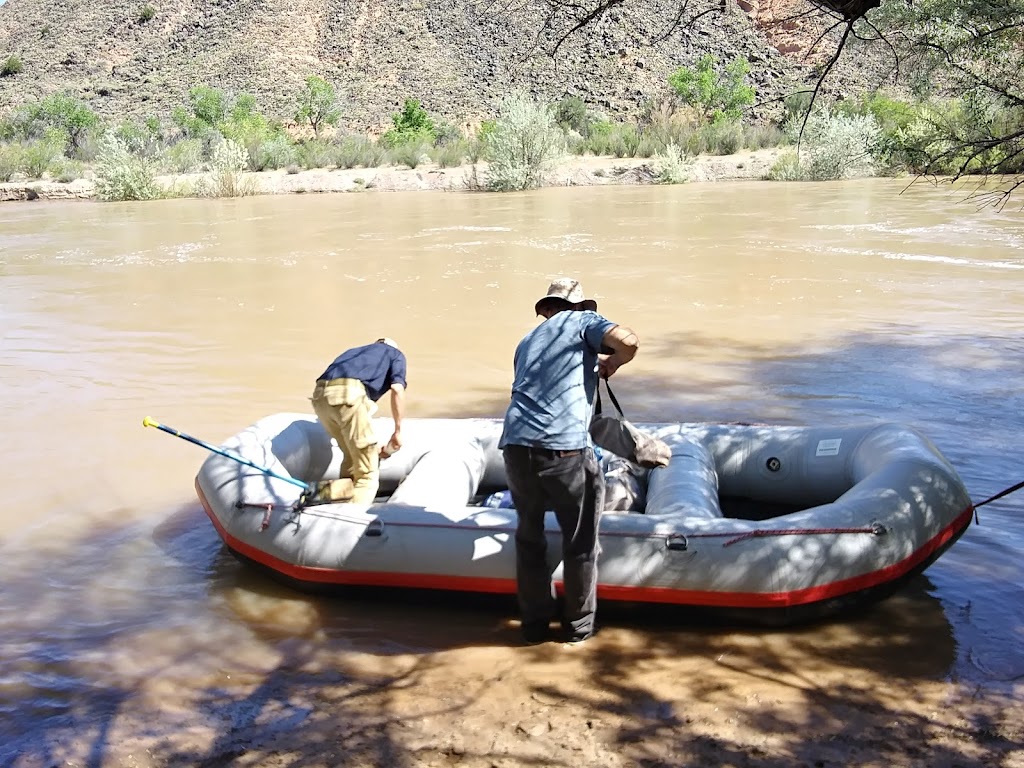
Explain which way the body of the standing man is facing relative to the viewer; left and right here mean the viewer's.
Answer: facing away from the viewer and to the right of the viewer

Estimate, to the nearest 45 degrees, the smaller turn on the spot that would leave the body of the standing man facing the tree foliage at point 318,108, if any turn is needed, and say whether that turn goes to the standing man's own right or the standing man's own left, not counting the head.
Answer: approximately 45° to the standing man's own left

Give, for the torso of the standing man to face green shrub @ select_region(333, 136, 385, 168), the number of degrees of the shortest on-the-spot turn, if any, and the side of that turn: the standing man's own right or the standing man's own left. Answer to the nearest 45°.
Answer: approximately 45° to the standing man's own left

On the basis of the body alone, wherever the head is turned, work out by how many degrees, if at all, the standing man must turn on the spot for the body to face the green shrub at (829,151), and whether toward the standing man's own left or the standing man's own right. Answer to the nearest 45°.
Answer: approximately 45° to the standing man's own left

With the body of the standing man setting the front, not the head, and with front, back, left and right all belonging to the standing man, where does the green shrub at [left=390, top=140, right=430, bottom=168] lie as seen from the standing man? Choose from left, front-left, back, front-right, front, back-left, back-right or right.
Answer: front-left

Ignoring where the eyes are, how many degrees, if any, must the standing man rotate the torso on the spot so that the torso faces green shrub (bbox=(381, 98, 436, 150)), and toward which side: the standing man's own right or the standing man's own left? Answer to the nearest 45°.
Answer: approximately 45° to the standing man's own left

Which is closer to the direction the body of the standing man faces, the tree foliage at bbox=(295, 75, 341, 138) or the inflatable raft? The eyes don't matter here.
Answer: the inflatable raft

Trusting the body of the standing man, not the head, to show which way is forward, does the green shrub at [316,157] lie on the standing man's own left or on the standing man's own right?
on the standing man's own left

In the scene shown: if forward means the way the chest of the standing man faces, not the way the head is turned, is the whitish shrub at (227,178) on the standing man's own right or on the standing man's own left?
on the standing man's own left

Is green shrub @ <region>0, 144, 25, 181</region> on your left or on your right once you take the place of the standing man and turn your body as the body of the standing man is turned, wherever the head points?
on your left
